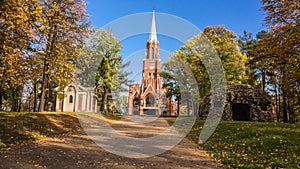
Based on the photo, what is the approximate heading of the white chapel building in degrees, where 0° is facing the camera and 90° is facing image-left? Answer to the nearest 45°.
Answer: approximately 45°

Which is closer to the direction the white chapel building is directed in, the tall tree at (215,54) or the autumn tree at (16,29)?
the autumn tree

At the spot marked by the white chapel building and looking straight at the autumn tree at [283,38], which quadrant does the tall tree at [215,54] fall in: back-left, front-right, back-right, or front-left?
front-left

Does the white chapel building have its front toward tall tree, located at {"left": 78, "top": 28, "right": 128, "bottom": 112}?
no

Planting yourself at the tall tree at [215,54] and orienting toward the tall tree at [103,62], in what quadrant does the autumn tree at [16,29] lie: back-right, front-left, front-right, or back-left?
front-left

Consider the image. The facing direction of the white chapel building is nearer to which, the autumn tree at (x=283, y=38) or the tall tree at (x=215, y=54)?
the autumn tree

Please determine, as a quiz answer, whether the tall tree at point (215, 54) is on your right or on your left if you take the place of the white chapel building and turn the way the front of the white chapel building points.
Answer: on your left

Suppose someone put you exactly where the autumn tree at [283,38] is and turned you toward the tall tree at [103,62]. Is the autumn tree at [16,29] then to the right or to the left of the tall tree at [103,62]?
left
